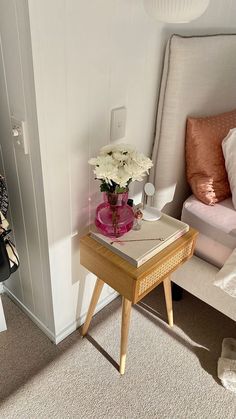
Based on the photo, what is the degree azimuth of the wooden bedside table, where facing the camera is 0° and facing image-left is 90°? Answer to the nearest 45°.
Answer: approximately 315°

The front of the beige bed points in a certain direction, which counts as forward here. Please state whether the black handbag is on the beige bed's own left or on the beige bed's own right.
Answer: on the beige bed's own right
